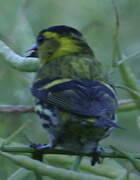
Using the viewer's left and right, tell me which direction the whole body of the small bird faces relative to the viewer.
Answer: facing away from the viewer and to the left of the viewer
